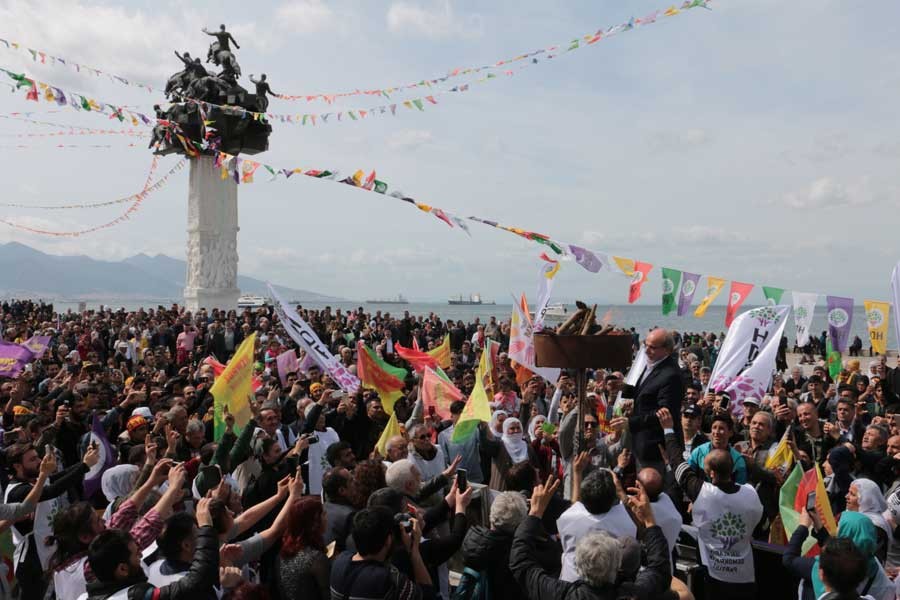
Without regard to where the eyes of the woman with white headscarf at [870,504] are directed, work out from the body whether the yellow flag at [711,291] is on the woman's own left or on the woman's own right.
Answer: on the woman's own right

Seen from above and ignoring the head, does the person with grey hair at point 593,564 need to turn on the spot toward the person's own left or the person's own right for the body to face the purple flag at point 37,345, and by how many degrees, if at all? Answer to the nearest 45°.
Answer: approximately 45° to the person's own left

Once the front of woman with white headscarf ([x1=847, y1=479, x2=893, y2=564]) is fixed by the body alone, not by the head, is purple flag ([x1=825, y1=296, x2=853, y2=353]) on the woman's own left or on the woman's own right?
on the woman's own right

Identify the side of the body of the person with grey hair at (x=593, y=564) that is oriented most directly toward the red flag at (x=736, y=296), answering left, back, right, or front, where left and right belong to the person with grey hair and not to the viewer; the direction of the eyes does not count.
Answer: front

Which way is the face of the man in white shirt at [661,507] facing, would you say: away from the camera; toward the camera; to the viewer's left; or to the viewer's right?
away from the camera

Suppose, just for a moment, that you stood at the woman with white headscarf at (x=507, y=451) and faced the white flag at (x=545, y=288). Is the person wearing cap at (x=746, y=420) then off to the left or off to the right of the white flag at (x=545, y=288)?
right

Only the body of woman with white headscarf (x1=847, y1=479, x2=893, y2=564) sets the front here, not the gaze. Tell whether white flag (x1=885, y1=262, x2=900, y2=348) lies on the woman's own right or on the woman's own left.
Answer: on the woman's own right

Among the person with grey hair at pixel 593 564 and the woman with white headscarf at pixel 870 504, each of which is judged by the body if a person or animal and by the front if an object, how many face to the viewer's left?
1

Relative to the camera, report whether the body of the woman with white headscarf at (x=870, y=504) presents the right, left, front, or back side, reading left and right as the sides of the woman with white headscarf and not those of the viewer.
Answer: left

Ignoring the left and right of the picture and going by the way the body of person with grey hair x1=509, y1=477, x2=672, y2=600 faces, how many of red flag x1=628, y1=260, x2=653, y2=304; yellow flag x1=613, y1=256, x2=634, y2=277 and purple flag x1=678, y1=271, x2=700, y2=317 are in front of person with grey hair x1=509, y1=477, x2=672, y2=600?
3

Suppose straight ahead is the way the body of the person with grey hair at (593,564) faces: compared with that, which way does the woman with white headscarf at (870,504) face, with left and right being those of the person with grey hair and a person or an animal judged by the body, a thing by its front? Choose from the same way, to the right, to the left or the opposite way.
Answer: to the left

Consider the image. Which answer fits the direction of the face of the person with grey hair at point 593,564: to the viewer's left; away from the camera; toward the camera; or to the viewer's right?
away from the camera

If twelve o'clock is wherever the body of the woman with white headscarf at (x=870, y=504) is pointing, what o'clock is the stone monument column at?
The stone monument column is roughly at 1 o'clock from the woman with white headscarf.

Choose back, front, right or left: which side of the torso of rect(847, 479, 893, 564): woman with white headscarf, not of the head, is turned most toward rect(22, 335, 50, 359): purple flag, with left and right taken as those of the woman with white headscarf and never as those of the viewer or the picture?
front

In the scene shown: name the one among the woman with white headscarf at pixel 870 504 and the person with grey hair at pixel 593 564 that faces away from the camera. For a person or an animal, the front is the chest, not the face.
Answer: the person with grey hair

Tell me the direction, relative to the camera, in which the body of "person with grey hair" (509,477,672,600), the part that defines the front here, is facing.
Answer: away from the camera
